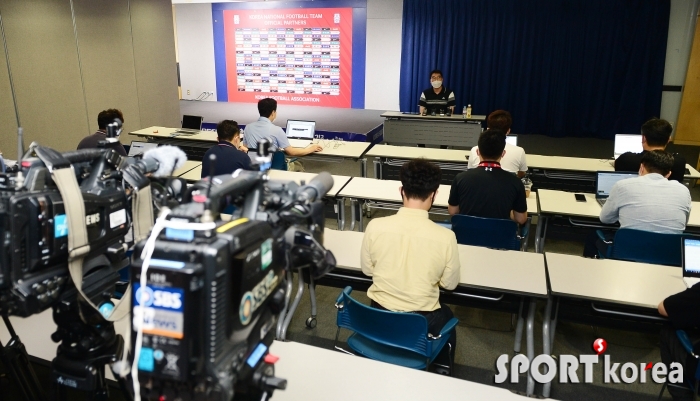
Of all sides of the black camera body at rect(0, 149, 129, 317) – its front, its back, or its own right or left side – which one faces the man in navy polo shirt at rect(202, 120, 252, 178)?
front

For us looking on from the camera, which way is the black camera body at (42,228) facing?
facing away from the viewer and to the right of the viewer

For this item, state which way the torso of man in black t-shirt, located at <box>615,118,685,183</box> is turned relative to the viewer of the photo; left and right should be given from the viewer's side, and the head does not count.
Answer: facing away from the viewer

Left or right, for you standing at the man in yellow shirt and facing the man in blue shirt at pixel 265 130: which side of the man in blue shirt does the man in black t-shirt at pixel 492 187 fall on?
right

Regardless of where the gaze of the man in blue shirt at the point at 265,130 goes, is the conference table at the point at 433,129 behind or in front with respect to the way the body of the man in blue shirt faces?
in front

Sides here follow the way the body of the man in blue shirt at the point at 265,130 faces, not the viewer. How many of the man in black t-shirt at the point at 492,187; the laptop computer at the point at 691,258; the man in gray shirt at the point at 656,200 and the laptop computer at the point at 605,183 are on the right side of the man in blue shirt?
4

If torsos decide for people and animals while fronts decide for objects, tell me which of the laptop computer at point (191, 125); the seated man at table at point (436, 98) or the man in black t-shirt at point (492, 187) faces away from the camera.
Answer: the man in black t-shirt

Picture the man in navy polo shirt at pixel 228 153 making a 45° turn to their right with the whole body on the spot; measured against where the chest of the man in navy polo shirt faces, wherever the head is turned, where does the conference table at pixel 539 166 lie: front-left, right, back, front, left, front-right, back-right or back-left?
front

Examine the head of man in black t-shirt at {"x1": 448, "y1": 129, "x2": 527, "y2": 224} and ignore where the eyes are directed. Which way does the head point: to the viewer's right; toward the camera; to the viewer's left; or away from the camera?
away from the camera

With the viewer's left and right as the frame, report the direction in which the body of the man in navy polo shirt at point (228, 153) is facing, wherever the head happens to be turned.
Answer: facing away from the viewer and to the right of the viewer

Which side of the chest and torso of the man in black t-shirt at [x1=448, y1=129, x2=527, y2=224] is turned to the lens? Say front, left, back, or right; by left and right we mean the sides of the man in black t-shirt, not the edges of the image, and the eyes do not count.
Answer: back

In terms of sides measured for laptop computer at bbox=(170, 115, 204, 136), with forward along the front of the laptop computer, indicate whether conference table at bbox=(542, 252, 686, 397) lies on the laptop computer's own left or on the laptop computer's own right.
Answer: on the laptop computer's own left

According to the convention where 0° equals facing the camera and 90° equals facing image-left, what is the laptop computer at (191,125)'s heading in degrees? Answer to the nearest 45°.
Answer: approximately 45°

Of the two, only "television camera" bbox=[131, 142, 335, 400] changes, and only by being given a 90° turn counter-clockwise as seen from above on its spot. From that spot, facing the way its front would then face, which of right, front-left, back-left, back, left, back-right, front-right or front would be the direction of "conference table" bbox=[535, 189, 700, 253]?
right

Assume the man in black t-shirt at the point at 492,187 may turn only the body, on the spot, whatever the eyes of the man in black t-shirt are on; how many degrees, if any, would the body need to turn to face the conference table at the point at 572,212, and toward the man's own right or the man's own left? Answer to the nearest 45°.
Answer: approximately 45° to the man's own right
